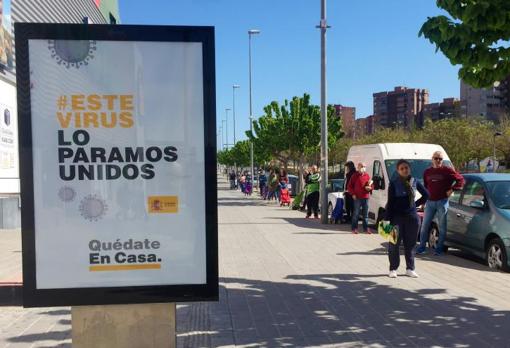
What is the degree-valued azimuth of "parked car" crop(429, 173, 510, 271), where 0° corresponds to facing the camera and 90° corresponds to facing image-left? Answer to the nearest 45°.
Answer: approximately 315°

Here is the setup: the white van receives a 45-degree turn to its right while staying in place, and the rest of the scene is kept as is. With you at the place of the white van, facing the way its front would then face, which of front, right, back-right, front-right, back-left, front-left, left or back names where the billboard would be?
front

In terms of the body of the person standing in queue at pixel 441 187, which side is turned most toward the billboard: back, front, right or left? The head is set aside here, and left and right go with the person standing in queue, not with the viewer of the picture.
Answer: front

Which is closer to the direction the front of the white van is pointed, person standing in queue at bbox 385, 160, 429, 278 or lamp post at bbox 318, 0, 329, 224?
the person standing in queue

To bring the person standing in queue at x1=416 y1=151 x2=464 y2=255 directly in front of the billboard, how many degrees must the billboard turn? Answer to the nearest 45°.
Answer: approximately 135° to its left

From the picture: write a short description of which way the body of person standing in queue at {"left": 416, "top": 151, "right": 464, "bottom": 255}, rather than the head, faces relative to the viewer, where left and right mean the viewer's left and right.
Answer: facing the viewer

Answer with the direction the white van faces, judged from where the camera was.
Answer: facing the viewer and to the right of the viewer

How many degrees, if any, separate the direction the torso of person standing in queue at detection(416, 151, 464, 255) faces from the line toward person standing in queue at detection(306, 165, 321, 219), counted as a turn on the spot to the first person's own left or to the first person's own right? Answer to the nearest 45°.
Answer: approximately 135° to the first person's own right

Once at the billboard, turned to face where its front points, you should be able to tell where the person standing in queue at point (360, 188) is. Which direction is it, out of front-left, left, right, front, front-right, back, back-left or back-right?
back-left

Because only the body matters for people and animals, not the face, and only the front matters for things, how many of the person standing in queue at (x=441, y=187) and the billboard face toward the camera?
2
